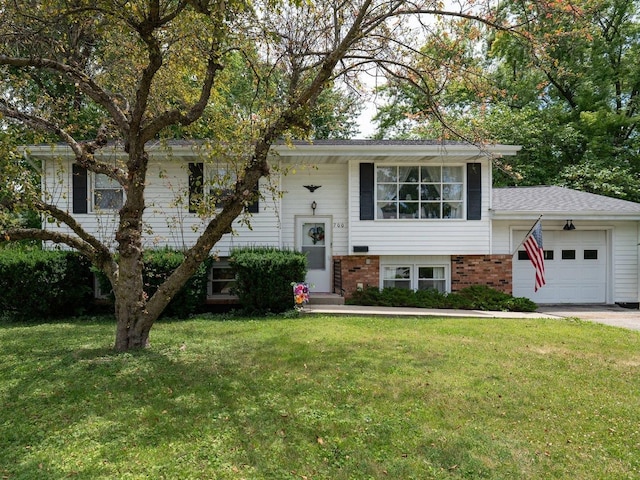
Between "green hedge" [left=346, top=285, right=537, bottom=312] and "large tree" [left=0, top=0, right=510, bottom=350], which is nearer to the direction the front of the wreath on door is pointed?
the large tree

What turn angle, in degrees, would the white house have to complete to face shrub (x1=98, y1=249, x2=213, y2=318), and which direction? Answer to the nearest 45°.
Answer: approximately 45° to its right

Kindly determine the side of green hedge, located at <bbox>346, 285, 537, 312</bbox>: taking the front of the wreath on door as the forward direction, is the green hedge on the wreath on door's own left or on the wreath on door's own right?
on the wreath on door's own left

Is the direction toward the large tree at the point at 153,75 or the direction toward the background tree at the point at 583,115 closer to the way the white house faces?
the large tree

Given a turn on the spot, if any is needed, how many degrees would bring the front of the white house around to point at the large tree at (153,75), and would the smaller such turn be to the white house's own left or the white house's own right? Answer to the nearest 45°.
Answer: approximately 45° to the white house's own right

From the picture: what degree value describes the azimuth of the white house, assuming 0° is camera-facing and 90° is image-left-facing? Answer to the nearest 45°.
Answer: approximately 0°

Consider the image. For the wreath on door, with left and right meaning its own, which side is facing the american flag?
left

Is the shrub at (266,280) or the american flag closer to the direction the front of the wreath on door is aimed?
the shrub

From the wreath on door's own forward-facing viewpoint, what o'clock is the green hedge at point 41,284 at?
The green hedge is roughly at 2 o'clock from the wreath on door.
